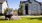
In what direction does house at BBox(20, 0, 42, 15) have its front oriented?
toward the camera

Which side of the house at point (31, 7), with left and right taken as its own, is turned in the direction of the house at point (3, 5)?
right
